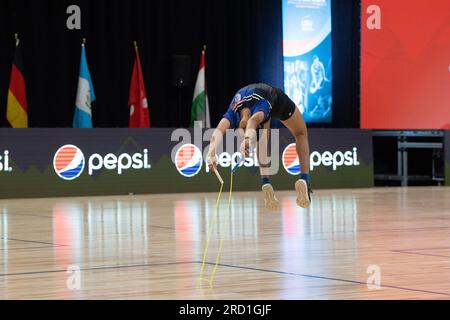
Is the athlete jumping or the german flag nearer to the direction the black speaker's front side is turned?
the athlete jumping

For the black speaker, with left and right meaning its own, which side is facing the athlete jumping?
front

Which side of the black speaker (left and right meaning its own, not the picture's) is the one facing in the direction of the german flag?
right

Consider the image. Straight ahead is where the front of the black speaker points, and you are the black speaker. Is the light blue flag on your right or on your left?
on your right

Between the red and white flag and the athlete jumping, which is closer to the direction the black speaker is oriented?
the athlete jumping

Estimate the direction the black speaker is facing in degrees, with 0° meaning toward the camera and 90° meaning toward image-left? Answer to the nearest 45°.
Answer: approximately 0°

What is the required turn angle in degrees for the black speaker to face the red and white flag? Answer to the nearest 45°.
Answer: approximately 90° to its right

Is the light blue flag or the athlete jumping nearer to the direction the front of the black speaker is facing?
the athlete jumping
